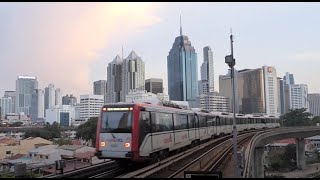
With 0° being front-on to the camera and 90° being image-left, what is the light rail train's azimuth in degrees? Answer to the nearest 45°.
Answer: approximately 45°
